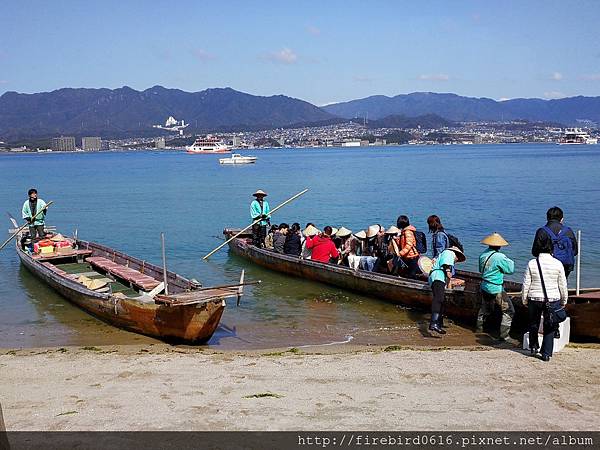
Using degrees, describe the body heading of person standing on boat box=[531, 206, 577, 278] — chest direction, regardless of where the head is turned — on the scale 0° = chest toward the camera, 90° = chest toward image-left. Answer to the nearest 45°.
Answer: approximately 180°

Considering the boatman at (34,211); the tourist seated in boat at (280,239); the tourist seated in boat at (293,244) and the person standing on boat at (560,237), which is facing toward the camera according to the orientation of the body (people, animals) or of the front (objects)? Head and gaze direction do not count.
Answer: the boatman

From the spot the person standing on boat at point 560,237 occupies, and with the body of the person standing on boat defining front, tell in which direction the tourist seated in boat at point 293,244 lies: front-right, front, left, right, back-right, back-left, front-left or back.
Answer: front-left

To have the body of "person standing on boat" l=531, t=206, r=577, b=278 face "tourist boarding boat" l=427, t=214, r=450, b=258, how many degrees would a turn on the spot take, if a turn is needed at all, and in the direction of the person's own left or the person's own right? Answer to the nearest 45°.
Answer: approximately 45° to the person's own left

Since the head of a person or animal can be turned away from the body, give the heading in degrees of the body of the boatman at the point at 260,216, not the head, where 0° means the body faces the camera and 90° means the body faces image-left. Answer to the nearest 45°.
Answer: approximately 315°

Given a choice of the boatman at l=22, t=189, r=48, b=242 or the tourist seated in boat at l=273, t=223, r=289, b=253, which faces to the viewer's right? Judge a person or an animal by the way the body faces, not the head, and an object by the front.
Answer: the tourist seated in boat

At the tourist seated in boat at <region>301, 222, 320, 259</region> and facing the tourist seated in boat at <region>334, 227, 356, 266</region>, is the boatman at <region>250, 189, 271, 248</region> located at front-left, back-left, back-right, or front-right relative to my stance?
back-left

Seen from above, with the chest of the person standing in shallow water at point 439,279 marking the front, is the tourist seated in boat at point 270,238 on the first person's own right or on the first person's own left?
on the first person's own left

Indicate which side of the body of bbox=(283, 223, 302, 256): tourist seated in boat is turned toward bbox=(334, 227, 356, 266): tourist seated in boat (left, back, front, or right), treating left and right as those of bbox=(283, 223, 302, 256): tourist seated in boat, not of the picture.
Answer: right

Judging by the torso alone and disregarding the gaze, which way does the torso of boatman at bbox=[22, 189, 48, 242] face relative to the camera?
toward the camera
